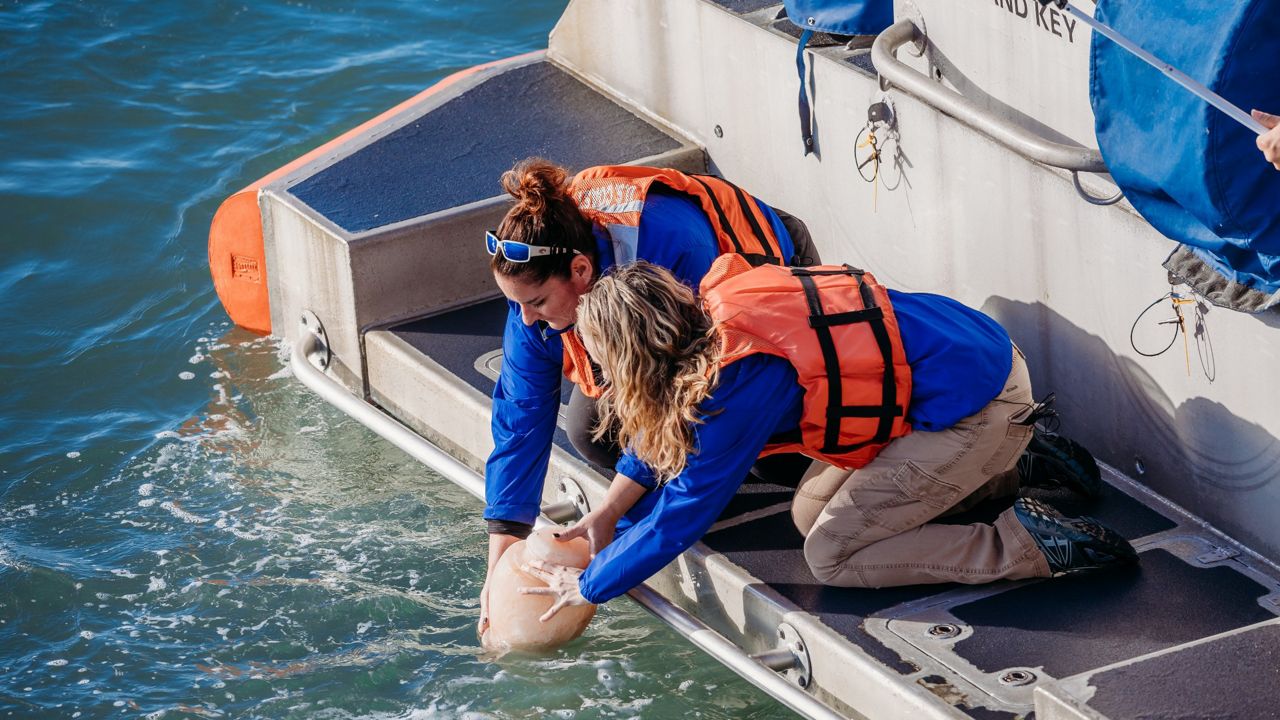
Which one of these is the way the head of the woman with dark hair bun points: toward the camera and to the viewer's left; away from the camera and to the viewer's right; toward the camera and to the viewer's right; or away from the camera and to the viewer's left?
toward the camera and to the viewer's left

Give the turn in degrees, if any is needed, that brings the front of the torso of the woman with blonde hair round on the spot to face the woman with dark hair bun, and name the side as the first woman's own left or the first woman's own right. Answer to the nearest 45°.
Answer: approximately 45° to the first woman's own right

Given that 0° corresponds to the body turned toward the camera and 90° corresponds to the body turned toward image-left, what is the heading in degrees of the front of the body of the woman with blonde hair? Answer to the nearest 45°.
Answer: approximately 90°

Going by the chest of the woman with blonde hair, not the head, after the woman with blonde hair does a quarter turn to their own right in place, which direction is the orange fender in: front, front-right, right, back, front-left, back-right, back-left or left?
front-left
